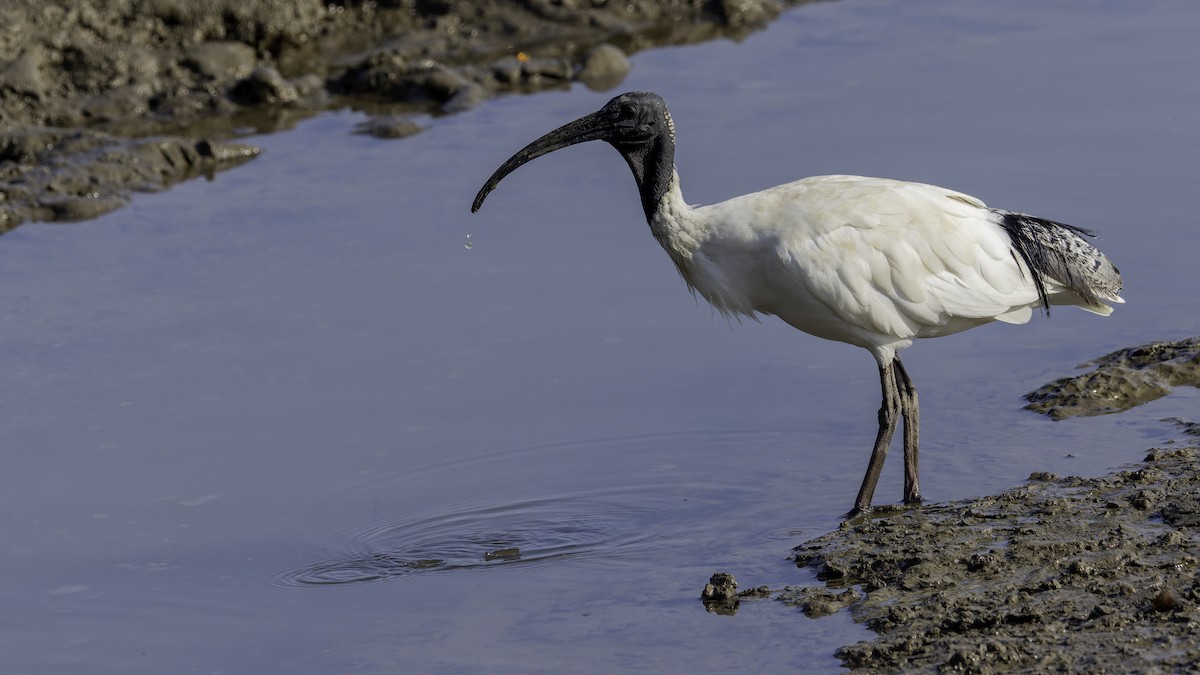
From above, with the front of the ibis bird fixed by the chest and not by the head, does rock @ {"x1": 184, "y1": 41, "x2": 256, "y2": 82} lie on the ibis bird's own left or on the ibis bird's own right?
on the ibis bird's own right

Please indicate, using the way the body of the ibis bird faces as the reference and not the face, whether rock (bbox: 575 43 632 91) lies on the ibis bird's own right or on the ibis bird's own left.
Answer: on the ibis bird's own right

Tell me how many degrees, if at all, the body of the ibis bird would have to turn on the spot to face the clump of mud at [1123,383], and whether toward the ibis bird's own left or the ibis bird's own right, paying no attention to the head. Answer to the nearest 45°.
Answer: approximately 135° to the ibis bird's own right

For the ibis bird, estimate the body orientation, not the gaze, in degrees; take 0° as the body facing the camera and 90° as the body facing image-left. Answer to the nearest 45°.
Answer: approximately 90°

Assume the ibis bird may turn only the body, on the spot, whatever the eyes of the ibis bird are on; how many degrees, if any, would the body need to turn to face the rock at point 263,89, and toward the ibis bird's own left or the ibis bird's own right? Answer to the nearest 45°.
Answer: approximately 45° to the ibis bird's own right
